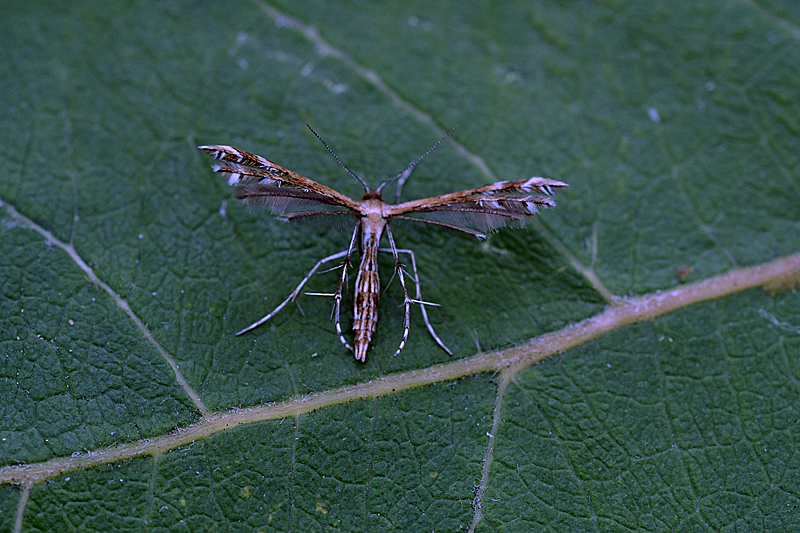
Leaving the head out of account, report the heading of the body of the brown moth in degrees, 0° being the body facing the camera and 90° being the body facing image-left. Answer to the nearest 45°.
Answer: approximately 180°
